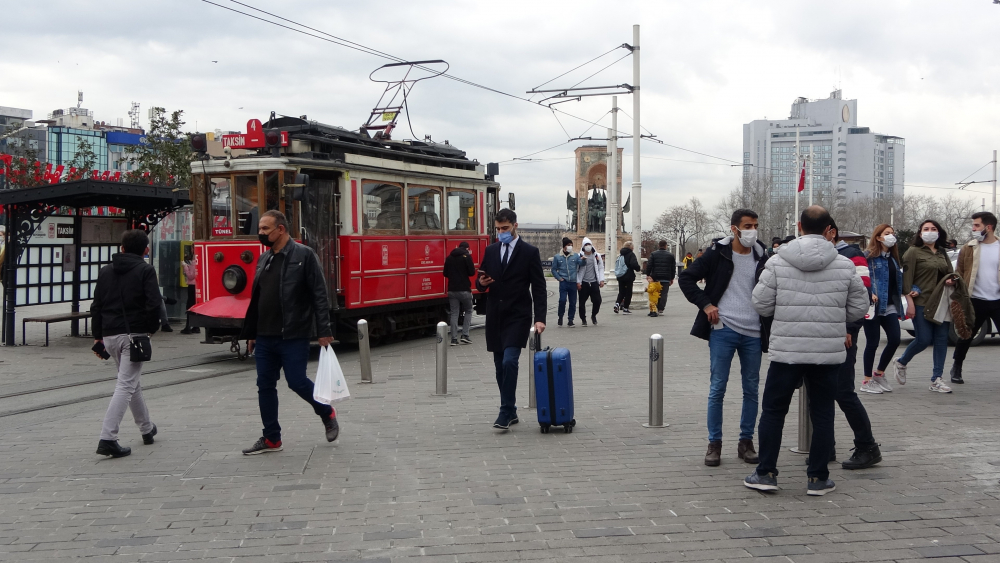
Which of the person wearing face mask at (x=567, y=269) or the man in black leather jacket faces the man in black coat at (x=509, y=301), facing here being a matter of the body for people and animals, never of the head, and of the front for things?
the person wearing face mask

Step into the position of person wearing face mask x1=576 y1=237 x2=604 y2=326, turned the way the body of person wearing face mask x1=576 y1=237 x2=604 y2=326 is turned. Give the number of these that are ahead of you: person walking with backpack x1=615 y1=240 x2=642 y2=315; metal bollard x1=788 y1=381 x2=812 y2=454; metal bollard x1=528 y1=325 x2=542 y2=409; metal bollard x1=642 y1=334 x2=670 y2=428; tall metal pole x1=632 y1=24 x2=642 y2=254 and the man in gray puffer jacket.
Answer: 4

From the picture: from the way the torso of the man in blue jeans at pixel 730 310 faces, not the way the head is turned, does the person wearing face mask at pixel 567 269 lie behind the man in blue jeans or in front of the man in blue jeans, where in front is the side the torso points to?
behind

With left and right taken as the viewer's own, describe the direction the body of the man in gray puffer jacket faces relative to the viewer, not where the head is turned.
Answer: facing away from the viewer

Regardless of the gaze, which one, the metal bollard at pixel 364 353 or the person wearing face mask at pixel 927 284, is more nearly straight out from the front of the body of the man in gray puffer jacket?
the person wearing face mask

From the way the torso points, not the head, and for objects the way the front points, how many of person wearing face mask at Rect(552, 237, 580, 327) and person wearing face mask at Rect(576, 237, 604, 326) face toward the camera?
2

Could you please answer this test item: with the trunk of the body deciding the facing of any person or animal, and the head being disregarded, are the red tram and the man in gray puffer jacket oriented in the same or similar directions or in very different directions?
very different directions

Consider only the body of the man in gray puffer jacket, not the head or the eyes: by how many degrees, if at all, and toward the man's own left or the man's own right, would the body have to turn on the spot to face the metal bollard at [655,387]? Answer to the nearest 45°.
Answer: approximately 45° to the man's own left
